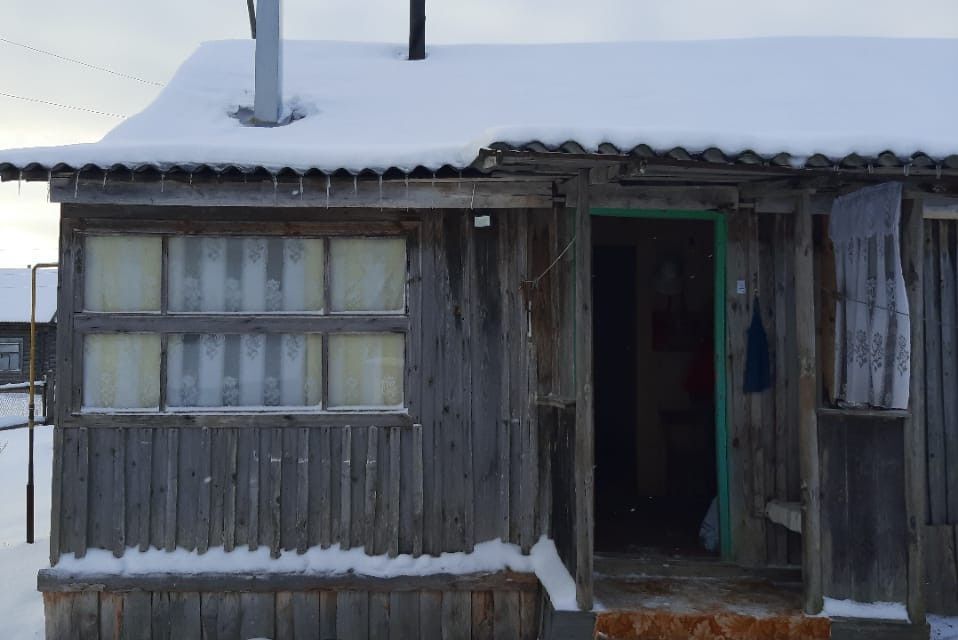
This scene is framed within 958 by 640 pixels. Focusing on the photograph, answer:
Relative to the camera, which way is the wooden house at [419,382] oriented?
toward the camera

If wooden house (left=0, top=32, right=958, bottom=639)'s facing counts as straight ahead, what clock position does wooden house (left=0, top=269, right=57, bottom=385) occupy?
wooden house (left=0, top=269, right=57, bottom=385) is roughly at 5 o'clock from wooden house (left=0, top=32, right=958, bottom=639).
